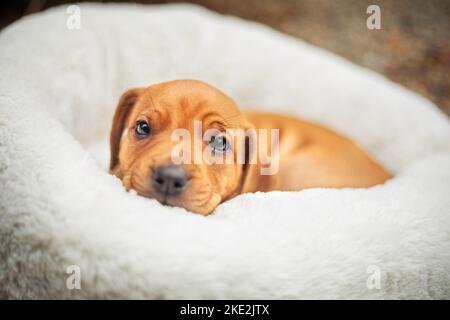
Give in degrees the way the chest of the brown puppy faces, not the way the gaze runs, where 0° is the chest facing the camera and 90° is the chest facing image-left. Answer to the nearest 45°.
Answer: approximately 45°
